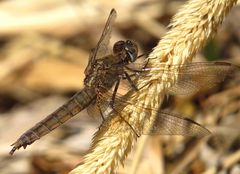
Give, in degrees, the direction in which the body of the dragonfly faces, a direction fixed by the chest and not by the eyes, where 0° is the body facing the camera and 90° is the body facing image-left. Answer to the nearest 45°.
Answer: approximately 270°
